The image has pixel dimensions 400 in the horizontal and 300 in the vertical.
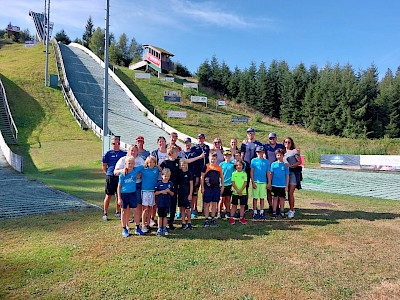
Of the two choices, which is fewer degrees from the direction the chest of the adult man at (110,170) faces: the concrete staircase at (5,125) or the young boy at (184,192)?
the young boy

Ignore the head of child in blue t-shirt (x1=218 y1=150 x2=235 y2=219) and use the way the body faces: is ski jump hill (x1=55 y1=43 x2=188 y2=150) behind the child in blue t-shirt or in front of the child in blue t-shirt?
behind

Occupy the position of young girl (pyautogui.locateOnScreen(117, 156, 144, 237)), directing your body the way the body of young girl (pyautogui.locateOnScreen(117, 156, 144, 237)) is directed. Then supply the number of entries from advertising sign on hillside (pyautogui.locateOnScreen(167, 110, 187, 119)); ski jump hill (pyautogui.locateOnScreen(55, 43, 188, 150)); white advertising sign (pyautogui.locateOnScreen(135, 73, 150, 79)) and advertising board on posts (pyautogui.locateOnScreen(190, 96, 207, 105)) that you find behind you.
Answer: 4

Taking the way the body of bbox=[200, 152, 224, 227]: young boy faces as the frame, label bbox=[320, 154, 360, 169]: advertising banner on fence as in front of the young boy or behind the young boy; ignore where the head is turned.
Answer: behind

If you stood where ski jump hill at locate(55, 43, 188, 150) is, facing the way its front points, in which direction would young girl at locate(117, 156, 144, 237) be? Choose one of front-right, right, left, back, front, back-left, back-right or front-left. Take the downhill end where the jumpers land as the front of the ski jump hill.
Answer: front-right

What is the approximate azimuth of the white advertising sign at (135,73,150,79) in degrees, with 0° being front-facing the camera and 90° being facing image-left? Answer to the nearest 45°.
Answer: approximately 0°

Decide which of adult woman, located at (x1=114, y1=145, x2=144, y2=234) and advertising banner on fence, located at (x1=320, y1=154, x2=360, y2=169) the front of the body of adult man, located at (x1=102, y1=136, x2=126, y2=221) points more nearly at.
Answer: the adult woman
